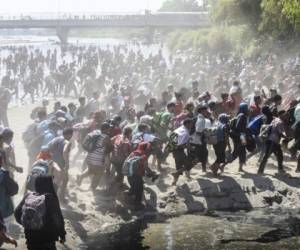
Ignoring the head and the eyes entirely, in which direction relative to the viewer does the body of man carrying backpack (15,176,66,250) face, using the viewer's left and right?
facing away from the viewer and to the right of the viewer

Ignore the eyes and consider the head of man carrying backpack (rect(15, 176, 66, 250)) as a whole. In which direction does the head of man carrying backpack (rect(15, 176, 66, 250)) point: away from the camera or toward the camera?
away from the camera

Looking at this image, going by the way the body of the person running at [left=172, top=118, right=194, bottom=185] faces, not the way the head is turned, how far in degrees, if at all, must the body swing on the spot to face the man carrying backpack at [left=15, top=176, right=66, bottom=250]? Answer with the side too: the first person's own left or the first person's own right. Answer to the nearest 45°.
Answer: approximately 90° to the first person's own right

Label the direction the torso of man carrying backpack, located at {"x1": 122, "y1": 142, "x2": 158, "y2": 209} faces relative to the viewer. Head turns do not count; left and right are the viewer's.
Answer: facing away from the viewer and to the right of the viewer

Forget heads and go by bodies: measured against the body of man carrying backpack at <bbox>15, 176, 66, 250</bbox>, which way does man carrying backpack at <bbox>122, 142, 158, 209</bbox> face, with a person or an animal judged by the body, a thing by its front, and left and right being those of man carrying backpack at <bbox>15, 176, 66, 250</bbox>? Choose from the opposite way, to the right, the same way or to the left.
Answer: the same way

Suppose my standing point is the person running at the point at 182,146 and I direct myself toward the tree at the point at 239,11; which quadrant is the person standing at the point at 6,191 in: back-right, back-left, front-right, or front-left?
back-left

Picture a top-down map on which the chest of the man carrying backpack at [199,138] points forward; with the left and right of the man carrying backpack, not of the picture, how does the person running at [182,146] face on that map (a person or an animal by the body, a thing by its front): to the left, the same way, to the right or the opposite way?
the same way

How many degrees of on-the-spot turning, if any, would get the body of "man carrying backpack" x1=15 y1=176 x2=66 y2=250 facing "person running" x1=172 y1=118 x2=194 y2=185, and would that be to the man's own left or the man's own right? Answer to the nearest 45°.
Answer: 0° — they already face them

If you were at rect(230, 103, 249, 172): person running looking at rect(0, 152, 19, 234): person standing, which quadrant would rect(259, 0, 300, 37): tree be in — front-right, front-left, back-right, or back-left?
back-right

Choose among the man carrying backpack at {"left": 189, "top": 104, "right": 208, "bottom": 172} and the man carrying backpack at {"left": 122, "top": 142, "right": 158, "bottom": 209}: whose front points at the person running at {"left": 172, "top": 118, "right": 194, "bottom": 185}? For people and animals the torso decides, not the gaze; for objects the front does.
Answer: the man carrying backpack at {"left": 122, "top": 142, "right": 158, "bottom": 209}

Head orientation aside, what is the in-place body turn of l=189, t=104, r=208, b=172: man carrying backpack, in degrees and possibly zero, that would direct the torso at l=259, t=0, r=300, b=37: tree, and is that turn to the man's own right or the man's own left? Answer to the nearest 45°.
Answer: approximately 90° to the man's own left

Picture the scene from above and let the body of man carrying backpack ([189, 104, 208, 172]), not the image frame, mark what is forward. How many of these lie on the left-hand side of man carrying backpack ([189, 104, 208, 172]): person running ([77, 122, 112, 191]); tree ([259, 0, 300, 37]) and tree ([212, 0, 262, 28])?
2
